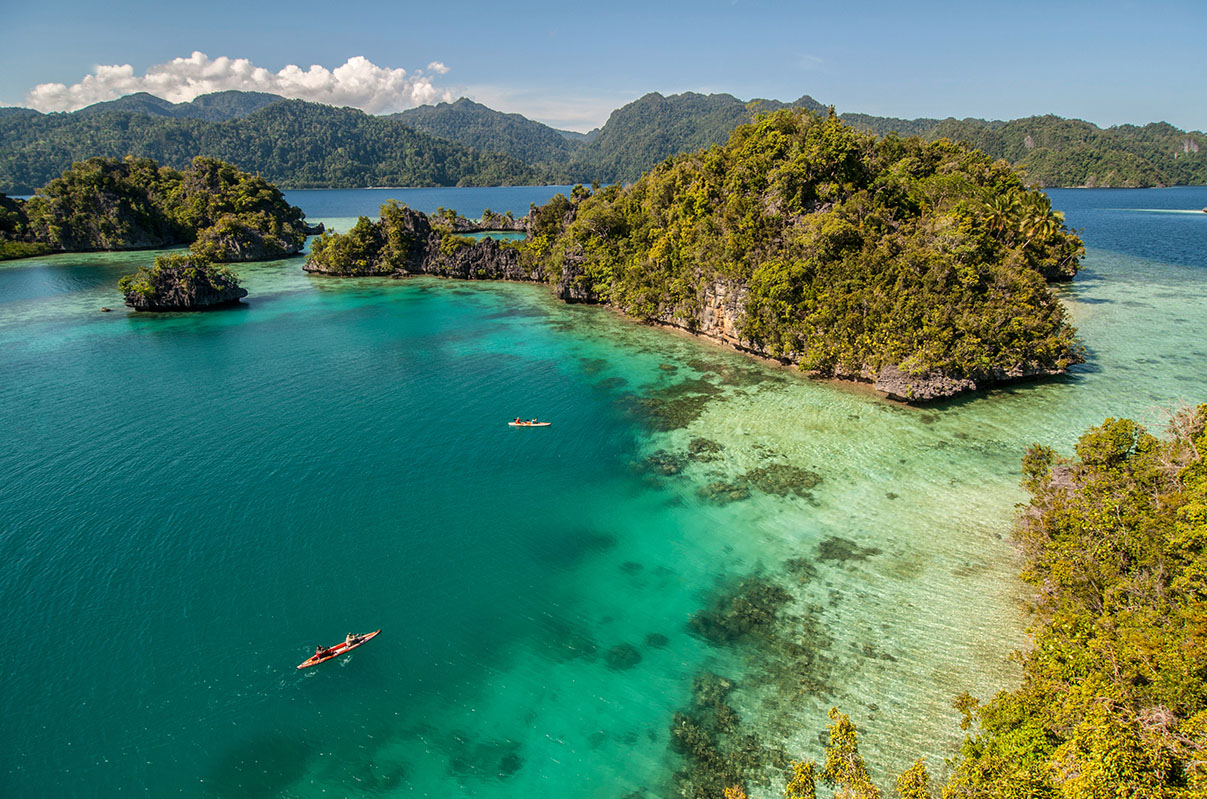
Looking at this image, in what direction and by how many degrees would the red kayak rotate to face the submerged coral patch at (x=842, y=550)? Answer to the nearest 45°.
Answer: approximately 45° to its right

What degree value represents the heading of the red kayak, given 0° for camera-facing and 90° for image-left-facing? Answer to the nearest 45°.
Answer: approximately 225°

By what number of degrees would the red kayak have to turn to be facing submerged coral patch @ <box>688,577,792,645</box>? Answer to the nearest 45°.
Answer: approximately 45° to its right

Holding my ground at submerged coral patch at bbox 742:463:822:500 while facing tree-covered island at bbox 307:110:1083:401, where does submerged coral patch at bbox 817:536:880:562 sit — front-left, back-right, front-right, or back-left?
back-right

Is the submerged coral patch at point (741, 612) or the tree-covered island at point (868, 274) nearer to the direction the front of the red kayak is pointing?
the tree-covered island
